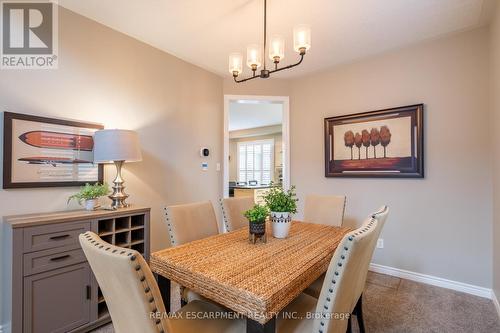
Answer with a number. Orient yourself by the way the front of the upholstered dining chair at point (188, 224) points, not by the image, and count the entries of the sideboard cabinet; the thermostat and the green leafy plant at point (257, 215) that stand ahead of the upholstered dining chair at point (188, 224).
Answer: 1

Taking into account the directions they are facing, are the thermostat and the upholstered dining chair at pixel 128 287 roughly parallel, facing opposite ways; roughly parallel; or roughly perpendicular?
roughly perpendicular

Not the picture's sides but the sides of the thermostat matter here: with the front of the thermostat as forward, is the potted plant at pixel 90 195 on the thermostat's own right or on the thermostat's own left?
on the thermostat's own right

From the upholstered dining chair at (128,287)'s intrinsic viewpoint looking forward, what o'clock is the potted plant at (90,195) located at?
The potted plant is roughly at 10 o'clock from the upholstered dining chair.

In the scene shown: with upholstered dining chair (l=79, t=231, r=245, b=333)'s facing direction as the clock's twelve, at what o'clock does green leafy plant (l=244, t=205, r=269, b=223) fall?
The green leafy plant is roughly at 12 o'clock from the upholstered dining chair.

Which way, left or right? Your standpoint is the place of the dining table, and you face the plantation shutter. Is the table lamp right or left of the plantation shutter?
left

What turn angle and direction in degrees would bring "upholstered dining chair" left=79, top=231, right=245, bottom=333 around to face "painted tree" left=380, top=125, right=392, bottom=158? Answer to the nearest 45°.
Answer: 0° — it already faces it

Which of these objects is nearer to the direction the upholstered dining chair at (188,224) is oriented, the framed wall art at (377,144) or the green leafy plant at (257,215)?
the green leafy plant

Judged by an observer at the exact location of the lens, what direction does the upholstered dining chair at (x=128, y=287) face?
facing away from the viewer and to the right of the viewer

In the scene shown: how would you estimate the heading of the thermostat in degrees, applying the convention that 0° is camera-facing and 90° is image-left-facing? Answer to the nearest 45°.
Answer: approximately 315°

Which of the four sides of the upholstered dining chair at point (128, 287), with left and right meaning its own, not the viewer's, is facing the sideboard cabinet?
left
